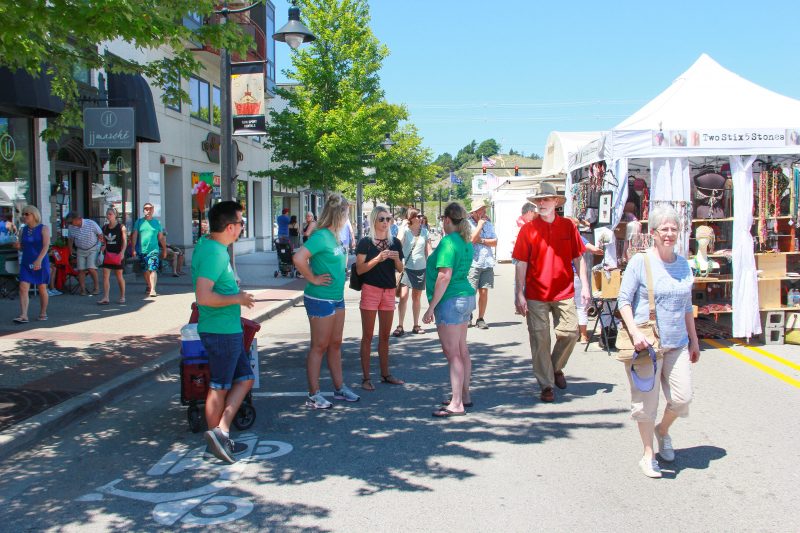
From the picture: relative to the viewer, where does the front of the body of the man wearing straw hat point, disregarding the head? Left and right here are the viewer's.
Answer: facing the viewer

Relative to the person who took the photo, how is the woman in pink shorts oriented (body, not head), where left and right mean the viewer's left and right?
facing the viewer and to the right of the viewer

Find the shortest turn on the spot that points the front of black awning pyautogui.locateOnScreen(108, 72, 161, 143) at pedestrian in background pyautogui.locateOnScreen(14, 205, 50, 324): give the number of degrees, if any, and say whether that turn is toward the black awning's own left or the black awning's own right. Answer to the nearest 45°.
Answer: approximately 45° to the black awning's own right

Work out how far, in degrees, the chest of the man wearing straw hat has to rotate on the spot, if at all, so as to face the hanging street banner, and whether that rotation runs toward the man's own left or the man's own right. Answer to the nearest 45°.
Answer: approximately 135° to the man's own right

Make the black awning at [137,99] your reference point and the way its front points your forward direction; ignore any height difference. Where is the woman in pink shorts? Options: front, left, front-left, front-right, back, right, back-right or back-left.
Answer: front-right

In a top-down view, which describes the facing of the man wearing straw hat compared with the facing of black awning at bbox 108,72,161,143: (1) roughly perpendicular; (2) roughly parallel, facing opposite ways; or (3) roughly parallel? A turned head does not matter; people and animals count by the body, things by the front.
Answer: roughly perpendicular

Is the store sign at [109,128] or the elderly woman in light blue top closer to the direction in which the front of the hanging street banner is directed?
the elderly woman in light blue top

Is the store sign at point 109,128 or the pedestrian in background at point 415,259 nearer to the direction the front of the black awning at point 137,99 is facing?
the pedestrian in background

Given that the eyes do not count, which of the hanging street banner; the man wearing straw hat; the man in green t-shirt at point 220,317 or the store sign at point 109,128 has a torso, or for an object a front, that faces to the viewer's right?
the man in green t-shirt

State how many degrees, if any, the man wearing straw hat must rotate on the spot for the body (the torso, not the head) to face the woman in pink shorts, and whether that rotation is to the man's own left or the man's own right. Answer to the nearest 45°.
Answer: approximately 90° to the man's own right

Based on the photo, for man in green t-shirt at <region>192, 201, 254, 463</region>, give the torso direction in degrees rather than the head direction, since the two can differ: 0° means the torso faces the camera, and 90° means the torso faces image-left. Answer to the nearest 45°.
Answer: approximately 270°

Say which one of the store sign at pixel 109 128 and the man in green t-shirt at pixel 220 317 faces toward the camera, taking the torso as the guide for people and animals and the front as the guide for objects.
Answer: the store sign

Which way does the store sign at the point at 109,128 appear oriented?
toward the camera

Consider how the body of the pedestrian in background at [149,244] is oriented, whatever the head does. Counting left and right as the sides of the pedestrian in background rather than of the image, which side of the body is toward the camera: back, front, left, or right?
front

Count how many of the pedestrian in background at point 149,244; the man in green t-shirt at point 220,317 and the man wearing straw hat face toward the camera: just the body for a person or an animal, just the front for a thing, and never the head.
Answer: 2

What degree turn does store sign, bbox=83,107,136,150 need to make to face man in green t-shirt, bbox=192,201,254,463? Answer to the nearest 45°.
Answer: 0° — it already faces them

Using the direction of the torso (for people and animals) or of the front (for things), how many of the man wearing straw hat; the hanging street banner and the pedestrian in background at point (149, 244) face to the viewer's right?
0
